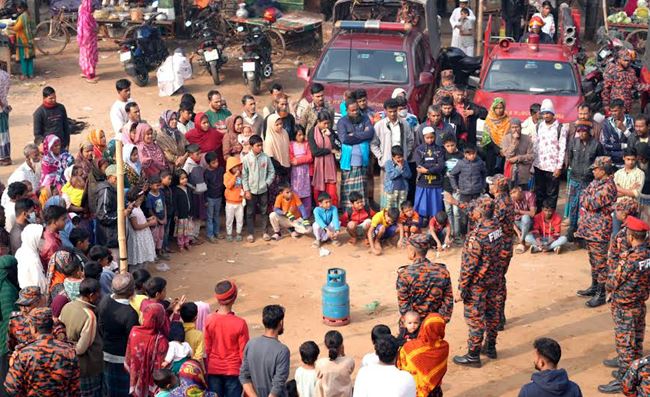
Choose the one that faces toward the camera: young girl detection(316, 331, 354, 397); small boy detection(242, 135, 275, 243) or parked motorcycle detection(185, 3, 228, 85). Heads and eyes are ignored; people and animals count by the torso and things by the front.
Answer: the small boy

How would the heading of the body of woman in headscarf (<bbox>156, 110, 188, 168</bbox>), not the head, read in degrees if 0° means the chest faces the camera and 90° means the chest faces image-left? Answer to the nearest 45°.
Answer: approximately 315°

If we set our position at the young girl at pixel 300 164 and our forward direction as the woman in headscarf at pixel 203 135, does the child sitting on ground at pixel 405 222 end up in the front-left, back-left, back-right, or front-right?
back-left

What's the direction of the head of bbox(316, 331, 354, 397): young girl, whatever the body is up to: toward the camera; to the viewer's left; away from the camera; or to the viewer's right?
away from the camera

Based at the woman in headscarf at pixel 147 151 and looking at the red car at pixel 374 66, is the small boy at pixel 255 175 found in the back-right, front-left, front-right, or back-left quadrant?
front-right

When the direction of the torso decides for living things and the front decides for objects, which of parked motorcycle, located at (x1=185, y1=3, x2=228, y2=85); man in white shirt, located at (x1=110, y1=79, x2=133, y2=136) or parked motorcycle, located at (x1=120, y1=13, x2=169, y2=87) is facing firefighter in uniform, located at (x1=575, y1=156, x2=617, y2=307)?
the man in white shirt

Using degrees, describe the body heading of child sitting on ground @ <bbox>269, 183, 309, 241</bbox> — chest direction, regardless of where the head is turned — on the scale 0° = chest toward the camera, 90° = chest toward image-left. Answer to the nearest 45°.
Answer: approximately 0°

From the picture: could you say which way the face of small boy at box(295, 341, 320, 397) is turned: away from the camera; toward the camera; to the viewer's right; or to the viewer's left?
away from the camera

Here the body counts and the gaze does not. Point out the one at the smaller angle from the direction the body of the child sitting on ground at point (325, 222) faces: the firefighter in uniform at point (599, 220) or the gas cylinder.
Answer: the gas cylinder

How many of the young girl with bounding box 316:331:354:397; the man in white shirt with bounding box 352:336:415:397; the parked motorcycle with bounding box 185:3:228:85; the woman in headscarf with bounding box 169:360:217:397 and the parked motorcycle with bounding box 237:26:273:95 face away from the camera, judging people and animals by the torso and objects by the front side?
5

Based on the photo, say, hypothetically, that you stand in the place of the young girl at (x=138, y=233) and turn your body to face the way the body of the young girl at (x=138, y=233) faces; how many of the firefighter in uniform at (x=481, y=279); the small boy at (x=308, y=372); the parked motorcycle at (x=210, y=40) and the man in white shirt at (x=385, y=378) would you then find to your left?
1

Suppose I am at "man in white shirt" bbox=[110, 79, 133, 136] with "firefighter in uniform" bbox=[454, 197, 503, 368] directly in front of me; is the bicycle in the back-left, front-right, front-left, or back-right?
back-left

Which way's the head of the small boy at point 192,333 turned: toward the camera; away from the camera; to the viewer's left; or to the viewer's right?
away from the camera

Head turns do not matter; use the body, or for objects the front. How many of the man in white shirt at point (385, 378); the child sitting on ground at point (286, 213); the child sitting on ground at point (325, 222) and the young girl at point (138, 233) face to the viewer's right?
1

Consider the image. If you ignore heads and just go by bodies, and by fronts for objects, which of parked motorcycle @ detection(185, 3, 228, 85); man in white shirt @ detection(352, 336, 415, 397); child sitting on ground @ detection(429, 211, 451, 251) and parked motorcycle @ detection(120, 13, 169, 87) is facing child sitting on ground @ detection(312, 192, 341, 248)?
the man in white shirt

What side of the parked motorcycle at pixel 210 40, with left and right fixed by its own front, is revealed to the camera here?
back
